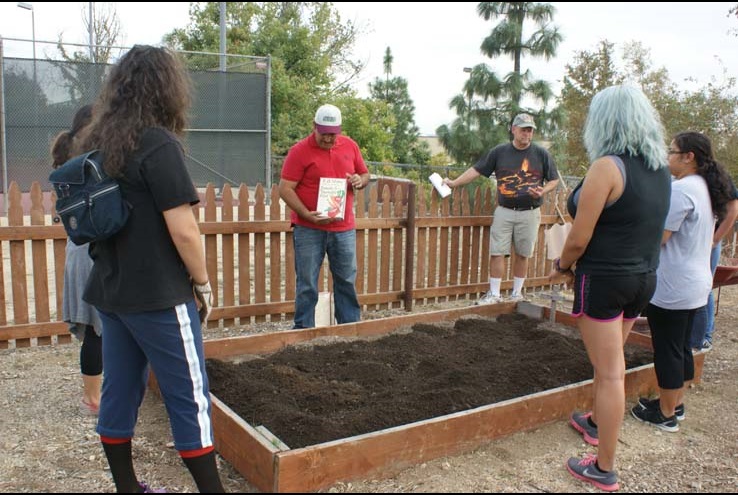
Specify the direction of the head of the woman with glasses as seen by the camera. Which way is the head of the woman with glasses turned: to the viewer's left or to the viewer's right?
to the viewer's left

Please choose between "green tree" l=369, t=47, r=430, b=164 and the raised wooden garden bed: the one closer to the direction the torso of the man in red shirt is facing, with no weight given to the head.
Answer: the raised wooden garden bed

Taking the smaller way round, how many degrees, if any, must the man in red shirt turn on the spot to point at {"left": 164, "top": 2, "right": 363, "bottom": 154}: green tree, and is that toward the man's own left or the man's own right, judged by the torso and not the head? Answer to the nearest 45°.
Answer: approximately 180°

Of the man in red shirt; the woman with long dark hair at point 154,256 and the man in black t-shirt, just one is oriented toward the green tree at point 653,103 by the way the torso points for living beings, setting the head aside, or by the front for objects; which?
the woman with long dark hair

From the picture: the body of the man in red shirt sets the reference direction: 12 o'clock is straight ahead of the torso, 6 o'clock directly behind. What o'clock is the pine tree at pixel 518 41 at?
The pine tree is roughly at 7 o'clock from the man in red shirt.

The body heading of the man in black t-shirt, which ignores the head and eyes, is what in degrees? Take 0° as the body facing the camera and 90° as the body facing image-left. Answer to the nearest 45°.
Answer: approximately 0°

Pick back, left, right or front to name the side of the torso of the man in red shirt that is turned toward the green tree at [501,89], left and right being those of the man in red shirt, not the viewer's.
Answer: back

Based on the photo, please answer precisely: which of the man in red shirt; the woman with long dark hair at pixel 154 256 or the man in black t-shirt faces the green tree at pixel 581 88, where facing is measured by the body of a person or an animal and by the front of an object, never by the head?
the woman with long dark hair

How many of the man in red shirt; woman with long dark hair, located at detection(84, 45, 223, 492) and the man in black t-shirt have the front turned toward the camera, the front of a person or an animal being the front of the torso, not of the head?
2

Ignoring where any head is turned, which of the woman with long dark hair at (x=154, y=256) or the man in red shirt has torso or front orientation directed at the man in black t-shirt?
the woman with long dark hair

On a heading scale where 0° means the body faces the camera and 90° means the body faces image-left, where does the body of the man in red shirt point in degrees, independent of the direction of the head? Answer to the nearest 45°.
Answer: approximately 0°

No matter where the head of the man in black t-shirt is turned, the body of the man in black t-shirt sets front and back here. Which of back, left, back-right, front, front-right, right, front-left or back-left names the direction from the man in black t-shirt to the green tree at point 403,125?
back

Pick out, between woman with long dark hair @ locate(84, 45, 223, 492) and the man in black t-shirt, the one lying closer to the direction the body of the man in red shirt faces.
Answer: the woman with long dark hair
